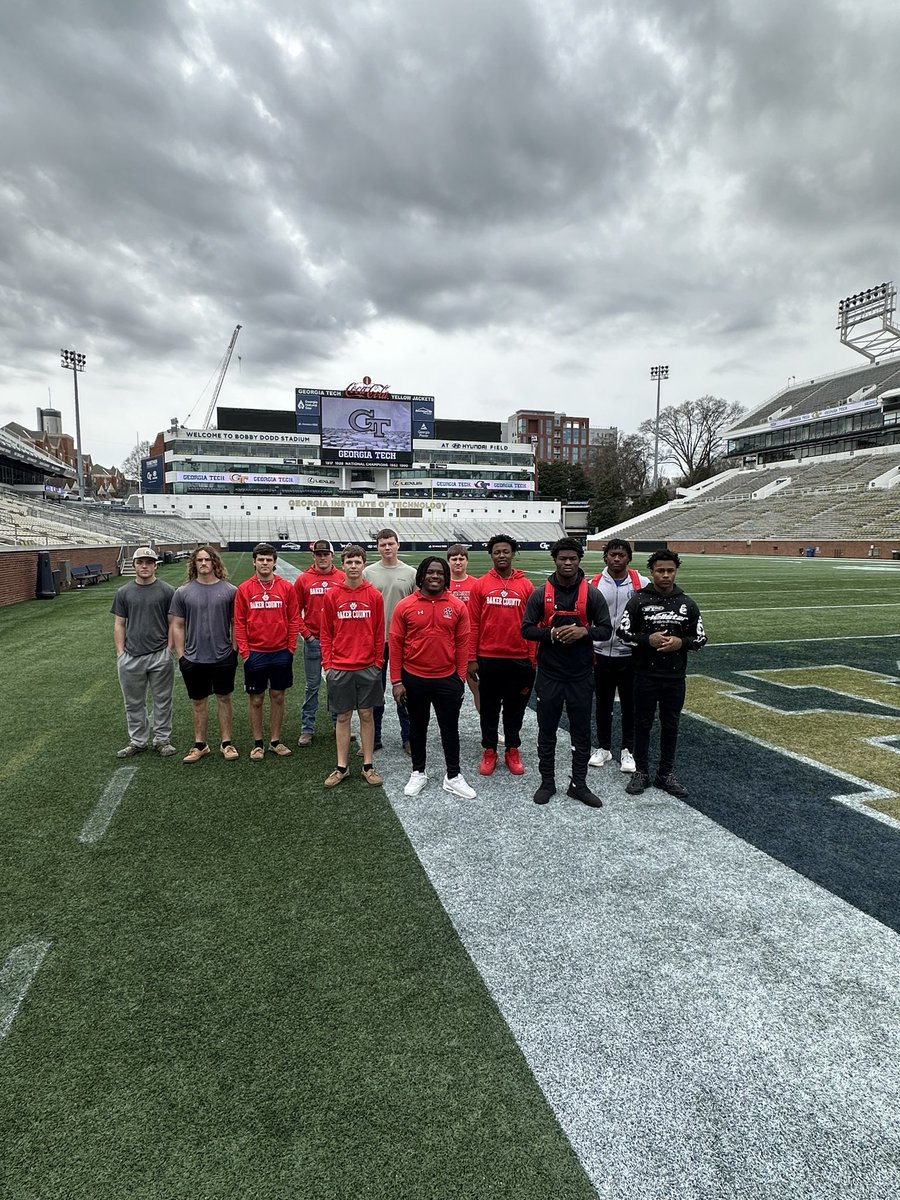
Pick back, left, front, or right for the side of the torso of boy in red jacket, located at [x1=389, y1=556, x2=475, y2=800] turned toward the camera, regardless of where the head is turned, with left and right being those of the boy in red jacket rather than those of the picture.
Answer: front

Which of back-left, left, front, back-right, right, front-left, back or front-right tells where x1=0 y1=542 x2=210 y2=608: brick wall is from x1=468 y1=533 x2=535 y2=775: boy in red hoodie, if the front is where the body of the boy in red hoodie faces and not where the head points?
back-right

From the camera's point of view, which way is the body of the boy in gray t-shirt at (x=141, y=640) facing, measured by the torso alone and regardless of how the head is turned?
toward the camera

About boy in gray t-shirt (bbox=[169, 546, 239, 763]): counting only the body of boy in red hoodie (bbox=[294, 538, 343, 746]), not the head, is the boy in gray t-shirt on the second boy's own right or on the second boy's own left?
on the second boy's own right

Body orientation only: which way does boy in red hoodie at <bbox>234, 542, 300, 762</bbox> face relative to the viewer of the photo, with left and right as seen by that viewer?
facing the viewer

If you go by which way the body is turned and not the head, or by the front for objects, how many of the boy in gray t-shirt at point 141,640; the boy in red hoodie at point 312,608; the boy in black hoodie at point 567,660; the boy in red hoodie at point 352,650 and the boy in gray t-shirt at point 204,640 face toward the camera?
5

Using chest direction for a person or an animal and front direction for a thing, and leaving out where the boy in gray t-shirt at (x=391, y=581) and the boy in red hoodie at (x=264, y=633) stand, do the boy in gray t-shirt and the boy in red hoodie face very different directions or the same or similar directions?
same or similar directions

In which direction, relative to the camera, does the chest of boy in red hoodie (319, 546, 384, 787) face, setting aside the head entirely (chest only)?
toward the camera

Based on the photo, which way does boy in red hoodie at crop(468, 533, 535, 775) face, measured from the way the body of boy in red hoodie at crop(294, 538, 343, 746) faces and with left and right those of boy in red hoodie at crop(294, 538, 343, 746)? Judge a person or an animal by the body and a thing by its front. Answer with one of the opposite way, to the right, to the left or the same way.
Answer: the same way

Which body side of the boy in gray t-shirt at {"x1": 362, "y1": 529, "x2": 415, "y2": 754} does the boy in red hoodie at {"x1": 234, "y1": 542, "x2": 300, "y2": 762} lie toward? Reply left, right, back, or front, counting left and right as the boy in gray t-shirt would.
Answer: right

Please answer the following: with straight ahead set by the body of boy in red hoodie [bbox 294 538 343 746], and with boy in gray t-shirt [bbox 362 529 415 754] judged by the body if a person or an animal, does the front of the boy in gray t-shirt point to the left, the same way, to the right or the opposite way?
the same way

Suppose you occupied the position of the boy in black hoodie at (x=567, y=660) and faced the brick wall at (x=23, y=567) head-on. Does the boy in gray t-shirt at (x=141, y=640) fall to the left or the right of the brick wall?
left

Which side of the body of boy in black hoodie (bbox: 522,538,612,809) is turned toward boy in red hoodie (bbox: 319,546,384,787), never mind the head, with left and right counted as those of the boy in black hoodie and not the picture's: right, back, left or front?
right

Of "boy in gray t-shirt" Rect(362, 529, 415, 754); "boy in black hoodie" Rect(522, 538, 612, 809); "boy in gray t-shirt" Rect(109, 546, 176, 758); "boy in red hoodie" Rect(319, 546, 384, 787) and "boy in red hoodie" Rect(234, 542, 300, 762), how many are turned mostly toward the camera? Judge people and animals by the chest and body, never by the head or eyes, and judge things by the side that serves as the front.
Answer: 5

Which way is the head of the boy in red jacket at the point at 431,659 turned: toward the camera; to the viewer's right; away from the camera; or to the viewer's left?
toward the camera

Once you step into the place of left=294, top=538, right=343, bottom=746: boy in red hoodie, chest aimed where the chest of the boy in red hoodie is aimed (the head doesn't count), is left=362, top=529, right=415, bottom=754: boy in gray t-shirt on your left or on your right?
on your left

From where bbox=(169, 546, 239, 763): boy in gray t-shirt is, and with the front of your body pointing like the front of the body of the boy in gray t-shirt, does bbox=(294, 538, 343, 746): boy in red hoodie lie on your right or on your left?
on your left
